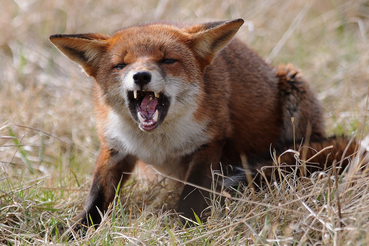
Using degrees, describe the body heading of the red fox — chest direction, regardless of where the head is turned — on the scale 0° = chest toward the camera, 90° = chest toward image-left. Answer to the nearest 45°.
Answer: approximately 45°
